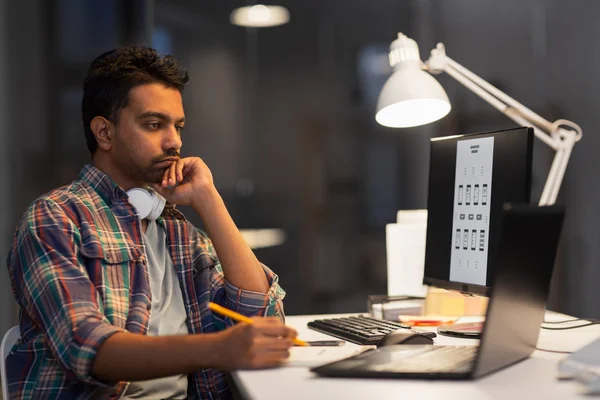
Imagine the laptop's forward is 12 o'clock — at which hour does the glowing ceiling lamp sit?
The glowing ceiling lamp is roughly at 2 o'clock from the laptop.

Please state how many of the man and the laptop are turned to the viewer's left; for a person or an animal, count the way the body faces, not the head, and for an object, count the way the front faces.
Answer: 1

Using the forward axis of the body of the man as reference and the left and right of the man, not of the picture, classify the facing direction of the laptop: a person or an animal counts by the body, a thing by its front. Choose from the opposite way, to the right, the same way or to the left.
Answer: the opposite way

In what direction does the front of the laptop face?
to the viewer's left

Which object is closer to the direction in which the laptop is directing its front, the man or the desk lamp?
the man

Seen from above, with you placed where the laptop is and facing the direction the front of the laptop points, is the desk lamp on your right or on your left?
on your right

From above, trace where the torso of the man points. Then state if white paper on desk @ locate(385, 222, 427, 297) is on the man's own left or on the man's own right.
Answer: on the man's own left

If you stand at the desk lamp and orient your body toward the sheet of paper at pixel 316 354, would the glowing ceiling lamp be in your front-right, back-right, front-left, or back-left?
back-right

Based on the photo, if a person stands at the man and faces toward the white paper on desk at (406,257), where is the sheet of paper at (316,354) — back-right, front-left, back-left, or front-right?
front-right

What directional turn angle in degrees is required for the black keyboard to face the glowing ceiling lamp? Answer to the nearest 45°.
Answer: approximately 135° to its right

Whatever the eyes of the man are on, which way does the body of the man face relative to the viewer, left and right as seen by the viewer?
facing the viewer and to the right of the viewer

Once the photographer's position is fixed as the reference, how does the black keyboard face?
facing the viewer and to the left of the viewer
